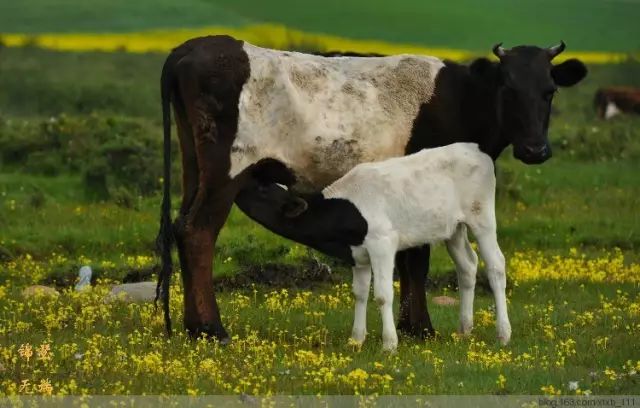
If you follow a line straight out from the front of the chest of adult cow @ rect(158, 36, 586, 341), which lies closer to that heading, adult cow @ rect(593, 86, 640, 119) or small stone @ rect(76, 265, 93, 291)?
the adult cow

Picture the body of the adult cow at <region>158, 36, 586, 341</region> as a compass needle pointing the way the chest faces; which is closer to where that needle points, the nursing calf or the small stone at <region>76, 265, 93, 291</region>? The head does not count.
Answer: the nursing calf

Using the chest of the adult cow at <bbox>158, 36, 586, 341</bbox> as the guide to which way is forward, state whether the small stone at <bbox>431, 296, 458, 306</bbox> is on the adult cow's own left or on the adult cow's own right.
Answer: on the adult cow's own left

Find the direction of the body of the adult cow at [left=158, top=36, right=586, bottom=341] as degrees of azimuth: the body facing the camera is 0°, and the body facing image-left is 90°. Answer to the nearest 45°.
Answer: approximately 270°

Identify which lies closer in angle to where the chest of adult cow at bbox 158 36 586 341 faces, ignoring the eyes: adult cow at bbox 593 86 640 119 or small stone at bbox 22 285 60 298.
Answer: the adult cow

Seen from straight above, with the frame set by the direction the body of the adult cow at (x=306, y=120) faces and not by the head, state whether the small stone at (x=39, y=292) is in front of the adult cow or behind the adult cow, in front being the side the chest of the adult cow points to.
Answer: behind

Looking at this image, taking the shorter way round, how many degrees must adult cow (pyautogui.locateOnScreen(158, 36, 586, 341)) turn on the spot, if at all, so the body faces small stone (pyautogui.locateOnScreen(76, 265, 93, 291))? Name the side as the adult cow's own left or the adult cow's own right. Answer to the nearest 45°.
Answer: approximately 135° to the adult cow's own left

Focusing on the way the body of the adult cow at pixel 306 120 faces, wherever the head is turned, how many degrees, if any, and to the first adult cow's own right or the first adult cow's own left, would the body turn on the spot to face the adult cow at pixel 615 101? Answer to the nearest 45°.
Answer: approximately 90° to the first adult cow's own left
